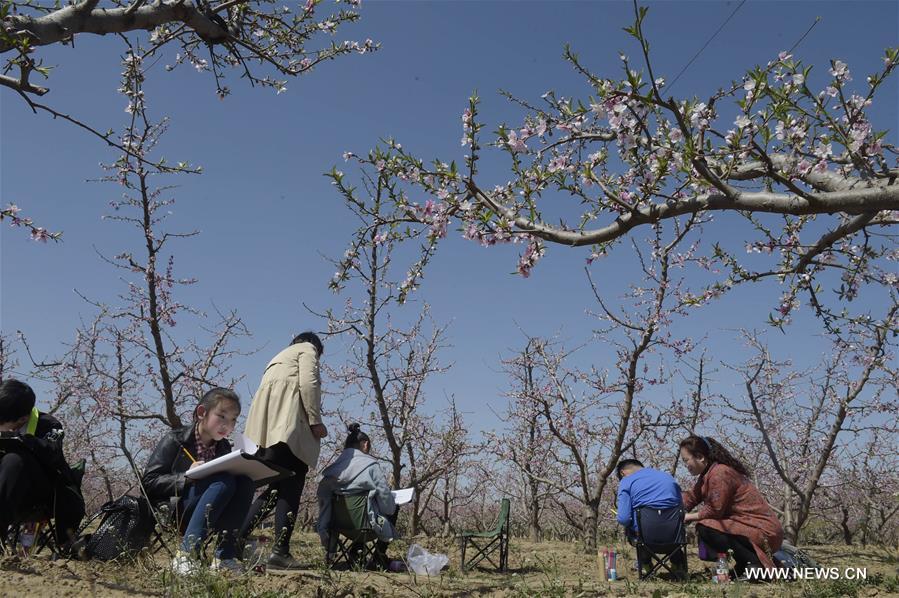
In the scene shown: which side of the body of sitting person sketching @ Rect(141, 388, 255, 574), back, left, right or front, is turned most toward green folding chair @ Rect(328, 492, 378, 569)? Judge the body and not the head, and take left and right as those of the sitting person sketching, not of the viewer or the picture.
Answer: left

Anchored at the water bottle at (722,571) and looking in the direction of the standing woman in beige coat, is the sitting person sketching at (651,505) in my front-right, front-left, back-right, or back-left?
front-right

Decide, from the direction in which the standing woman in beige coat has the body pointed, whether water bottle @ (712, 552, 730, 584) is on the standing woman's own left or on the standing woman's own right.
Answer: on the standing woman's own right

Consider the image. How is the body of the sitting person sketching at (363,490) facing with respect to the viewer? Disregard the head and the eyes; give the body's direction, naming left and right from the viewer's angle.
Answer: facing away from the viewer and to the right of the viewer

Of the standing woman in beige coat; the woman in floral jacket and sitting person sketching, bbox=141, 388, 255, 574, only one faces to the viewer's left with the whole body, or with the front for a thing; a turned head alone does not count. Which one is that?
the woman in floral jacket

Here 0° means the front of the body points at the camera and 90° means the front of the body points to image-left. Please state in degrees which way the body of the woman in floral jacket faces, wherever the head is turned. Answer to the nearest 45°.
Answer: approximately 90°

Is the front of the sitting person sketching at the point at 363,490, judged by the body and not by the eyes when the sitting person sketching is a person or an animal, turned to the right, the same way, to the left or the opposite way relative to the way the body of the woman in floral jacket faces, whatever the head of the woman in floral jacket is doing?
to the right

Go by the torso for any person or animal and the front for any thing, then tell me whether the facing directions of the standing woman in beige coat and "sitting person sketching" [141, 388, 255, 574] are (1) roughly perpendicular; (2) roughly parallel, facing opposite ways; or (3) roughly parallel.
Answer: roughly perpendicular

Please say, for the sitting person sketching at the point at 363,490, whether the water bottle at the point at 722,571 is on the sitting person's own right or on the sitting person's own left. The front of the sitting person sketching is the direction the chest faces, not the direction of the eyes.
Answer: on the sitting person's own right

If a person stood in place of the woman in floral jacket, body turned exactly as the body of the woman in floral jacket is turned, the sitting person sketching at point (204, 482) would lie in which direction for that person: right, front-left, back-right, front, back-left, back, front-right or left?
front-left
